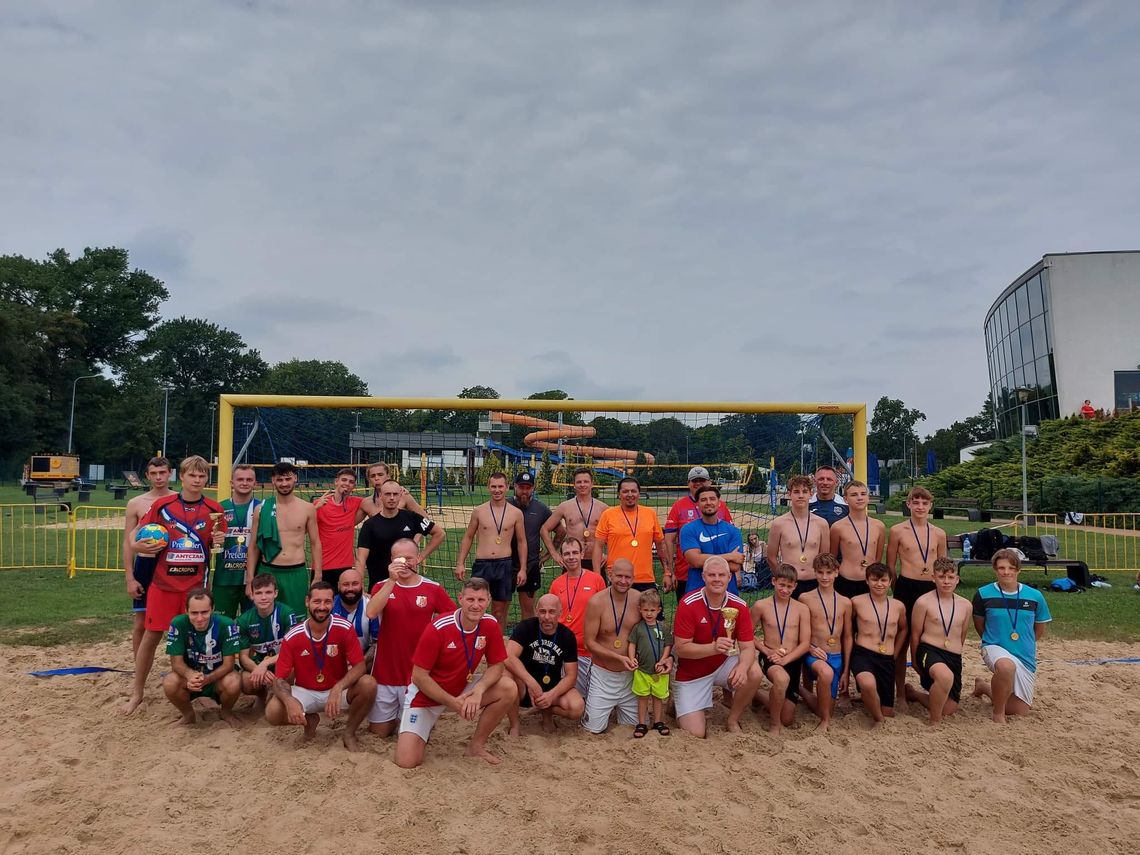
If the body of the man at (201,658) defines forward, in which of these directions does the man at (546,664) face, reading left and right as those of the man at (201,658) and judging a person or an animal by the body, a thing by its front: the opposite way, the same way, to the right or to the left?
the same way

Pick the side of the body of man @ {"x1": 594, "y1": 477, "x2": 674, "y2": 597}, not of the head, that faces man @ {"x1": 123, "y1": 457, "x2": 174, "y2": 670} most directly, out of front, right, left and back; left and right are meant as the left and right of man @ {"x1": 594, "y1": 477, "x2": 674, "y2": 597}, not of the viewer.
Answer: right

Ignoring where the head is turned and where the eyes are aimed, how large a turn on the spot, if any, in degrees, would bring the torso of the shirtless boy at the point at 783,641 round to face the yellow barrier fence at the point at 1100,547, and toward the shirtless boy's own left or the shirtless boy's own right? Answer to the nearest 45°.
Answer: approximately 135° to the shirtless boy's own left

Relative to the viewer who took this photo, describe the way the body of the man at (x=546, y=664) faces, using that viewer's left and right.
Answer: facing the viewer

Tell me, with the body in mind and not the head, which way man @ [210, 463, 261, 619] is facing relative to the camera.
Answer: toward the camera

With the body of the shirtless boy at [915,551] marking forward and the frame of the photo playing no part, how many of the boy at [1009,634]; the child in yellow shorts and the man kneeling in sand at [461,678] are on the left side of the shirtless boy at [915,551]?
1

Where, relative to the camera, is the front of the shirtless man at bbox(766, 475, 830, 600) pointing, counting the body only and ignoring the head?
toward the camera

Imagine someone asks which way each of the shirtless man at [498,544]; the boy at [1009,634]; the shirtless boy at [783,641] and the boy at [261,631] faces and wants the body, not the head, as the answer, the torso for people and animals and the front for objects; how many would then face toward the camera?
4

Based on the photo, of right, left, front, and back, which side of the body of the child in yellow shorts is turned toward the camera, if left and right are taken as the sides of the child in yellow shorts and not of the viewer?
front

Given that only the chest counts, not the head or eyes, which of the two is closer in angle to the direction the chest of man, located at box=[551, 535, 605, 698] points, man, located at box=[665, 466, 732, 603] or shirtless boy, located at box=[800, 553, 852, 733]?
the shirtless boy

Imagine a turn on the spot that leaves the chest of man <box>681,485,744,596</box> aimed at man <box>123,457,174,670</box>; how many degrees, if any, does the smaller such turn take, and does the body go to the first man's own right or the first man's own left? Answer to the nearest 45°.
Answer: approximately 90° to the first man's own right

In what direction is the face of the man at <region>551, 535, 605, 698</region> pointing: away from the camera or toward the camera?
toward the camera

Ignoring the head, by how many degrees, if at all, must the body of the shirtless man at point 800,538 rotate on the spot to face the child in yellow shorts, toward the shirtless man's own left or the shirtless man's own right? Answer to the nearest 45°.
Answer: approximately 45° to the shirtless man's own right

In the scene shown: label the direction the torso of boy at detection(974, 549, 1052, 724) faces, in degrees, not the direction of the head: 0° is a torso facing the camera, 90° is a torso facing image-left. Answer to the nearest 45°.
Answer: approximately 0°

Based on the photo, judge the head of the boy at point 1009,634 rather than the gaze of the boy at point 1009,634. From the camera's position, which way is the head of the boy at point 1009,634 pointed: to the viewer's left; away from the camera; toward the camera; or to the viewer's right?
toward the camera

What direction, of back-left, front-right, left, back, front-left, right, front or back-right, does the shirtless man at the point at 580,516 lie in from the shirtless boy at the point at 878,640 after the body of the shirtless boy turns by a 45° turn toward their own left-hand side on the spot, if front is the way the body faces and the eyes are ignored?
back-right

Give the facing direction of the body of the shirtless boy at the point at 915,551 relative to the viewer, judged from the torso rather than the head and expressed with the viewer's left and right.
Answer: facing the viewer

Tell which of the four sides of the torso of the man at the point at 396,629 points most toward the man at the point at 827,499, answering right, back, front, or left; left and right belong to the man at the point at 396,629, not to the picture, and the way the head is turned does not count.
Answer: left
